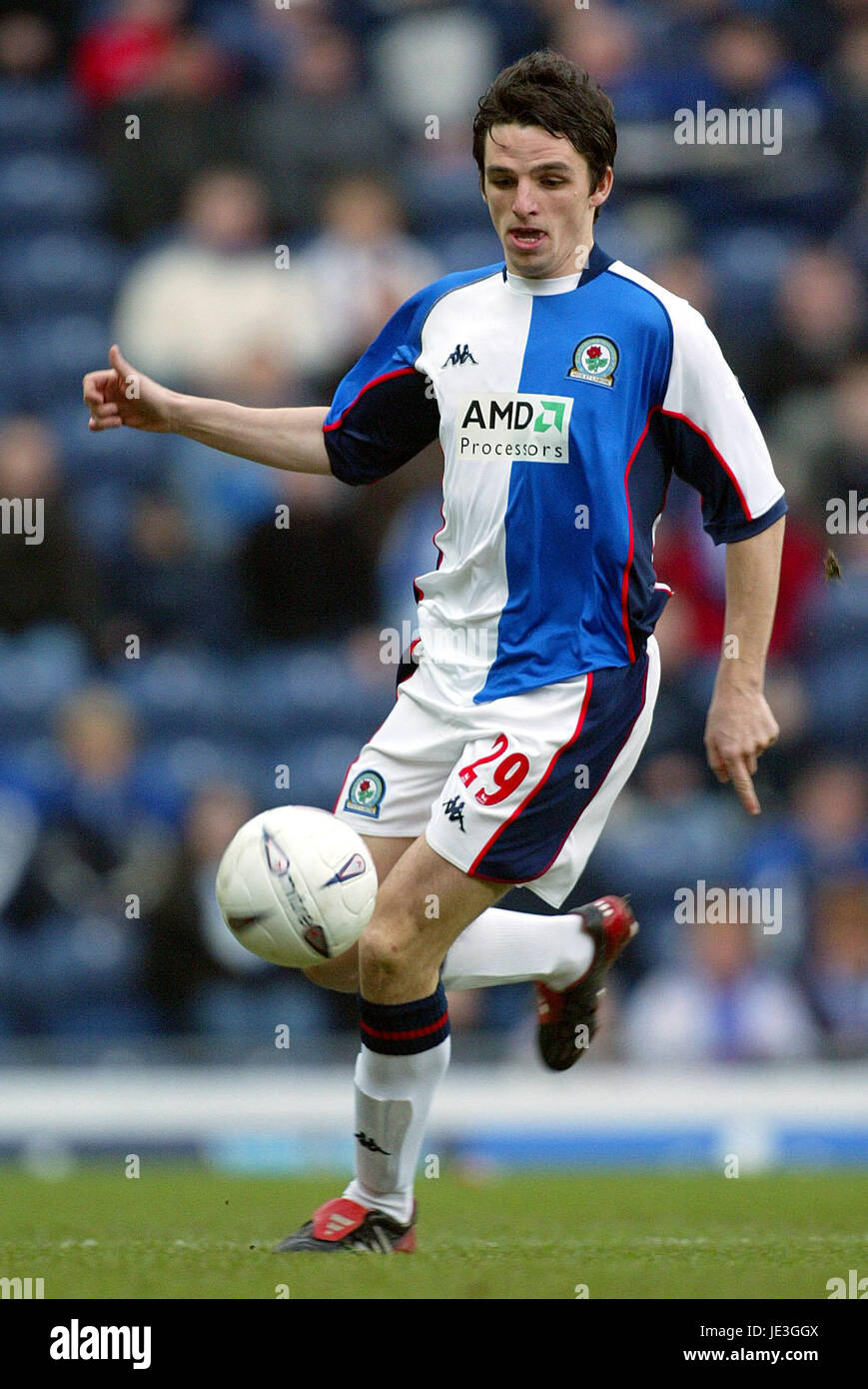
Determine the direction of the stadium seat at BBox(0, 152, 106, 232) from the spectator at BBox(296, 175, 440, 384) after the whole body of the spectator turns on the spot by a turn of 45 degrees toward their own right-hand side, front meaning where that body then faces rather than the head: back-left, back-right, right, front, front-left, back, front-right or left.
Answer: right

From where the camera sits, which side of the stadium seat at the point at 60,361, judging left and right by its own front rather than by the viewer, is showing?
front

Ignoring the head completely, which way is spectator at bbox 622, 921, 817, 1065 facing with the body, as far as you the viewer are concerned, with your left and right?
facing the viewer

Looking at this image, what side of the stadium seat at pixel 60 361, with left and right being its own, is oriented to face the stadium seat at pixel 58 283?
back

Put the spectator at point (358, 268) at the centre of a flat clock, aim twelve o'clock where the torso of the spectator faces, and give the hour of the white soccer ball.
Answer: The white soccer ball is roughly at 12 o'clock from the spectator.

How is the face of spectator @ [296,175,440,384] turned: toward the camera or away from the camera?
toward the camera

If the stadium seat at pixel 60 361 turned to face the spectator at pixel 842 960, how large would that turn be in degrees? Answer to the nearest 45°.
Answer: approximately 45° to its left

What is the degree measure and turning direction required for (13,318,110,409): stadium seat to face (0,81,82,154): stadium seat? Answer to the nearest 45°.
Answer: approximately 180°

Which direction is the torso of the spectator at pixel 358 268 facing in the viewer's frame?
toward the camera

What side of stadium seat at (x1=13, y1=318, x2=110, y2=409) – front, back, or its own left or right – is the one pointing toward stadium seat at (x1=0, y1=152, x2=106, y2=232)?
back

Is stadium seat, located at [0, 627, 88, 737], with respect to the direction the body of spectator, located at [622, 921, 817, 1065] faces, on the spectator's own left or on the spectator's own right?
on the spectator's own right

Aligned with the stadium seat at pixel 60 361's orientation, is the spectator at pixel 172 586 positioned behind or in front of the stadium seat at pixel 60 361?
in front

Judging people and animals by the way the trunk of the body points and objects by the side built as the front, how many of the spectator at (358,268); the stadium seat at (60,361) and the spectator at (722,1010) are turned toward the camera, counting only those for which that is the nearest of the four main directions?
3

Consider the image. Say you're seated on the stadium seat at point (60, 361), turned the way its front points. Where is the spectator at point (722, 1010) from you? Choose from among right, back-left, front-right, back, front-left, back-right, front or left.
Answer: front-left
